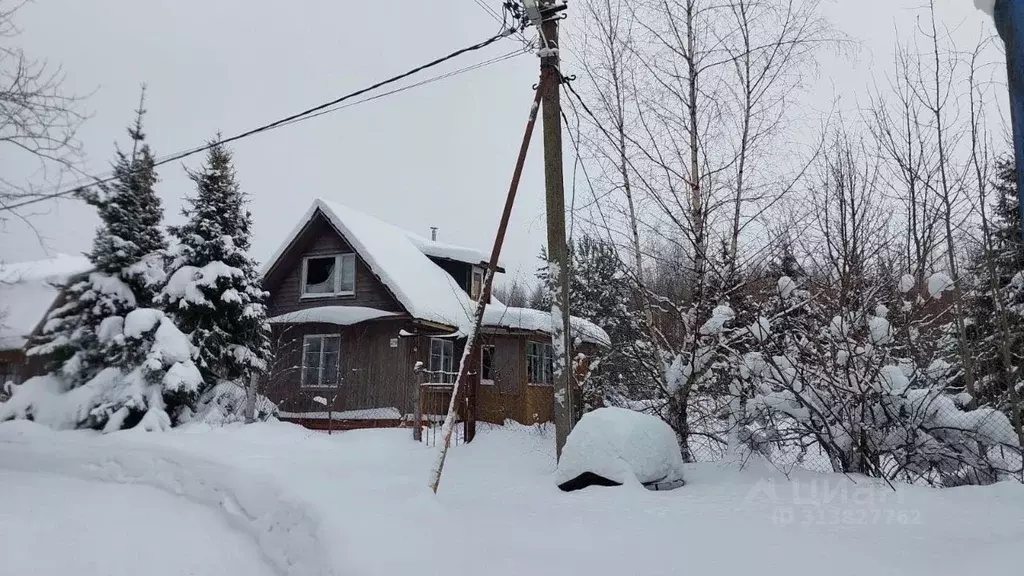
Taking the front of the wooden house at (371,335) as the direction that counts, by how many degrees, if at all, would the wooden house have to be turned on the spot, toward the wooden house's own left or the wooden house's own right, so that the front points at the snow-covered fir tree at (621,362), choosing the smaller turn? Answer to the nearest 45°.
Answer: approximately 90° to the wooden house's own left

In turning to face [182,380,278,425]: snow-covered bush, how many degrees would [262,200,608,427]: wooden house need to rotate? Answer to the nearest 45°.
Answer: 0° — it already faces it

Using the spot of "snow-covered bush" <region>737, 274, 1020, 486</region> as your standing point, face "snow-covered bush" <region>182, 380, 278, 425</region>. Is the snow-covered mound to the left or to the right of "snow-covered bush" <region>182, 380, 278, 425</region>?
left

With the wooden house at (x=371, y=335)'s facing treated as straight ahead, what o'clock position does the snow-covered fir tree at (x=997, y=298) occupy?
The snow-covered fir tree is roughly at 9 o'clock from the wooden house.

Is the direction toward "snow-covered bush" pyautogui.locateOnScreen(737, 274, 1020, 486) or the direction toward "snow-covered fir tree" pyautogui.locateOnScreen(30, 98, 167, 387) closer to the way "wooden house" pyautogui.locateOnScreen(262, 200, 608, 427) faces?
the snow-covered fir tree

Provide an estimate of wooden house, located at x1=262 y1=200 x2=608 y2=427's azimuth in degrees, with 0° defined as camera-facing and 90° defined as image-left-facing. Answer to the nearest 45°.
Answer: approximately 45°

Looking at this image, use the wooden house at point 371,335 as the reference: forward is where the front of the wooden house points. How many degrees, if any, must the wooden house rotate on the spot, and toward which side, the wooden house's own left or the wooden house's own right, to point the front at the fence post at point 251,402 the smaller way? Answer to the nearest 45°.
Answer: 0° — it already faces it

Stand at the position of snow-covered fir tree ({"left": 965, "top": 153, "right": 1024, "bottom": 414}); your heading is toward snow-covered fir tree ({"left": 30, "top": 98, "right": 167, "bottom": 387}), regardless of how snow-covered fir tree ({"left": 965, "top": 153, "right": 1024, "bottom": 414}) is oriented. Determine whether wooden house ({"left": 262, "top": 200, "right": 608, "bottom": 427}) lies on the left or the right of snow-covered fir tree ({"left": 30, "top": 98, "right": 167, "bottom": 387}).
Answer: right
